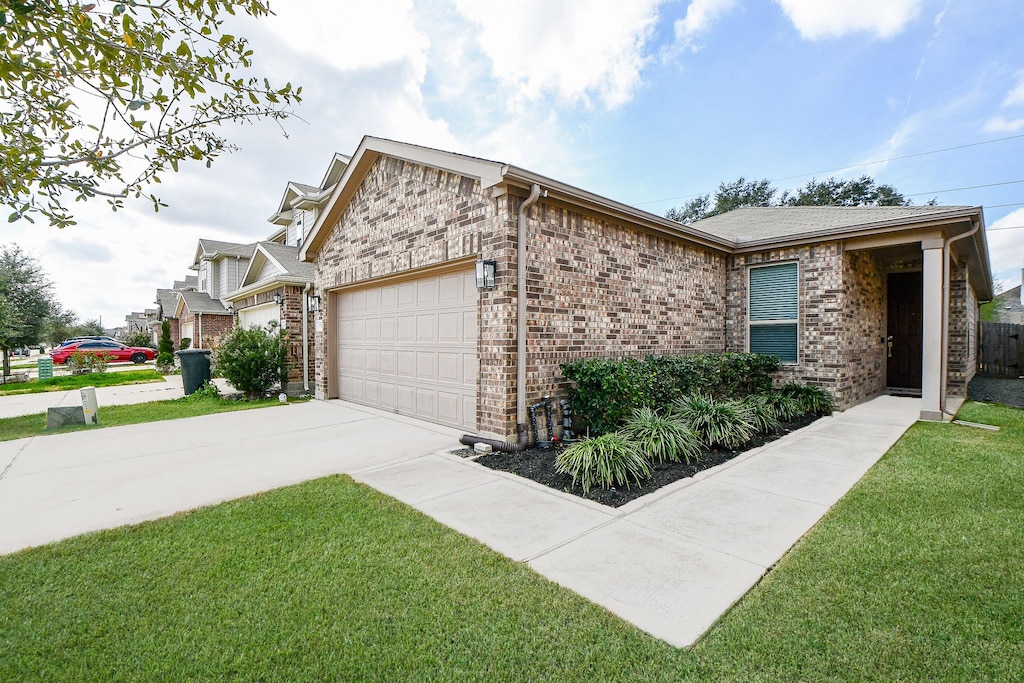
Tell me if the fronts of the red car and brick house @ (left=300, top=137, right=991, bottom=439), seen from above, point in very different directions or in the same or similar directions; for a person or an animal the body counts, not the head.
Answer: very different directions

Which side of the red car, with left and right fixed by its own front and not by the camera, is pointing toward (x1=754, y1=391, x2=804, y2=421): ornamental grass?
right

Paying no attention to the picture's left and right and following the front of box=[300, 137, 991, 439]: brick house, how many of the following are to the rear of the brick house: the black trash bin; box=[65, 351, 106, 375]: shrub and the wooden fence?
1

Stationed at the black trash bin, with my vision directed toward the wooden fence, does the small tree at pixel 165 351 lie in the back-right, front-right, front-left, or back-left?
back-left

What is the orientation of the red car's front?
to the viewer's right

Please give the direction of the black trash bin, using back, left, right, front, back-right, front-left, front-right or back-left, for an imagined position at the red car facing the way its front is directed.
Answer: right

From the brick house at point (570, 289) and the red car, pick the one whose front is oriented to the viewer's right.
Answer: the red car

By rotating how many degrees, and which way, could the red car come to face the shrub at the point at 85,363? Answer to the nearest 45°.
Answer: approximately 90° to its right

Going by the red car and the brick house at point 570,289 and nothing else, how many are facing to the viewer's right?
1

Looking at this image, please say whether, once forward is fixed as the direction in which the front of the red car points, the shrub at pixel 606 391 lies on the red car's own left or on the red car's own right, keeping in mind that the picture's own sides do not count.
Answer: on the red car's own right

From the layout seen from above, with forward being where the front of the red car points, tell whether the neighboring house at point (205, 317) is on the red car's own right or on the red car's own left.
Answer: on the red car's own right

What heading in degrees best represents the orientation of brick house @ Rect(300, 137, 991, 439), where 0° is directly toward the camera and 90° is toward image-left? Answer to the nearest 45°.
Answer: approximately 45°

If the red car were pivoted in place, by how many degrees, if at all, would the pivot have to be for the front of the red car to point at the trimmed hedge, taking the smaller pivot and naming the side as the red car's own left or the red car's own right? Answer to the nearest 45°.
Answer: approximately 90° to the red car's own right

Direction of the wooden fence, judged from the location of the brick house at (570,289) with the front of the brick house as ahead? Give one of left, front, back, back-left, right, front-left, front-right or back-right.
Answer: back
